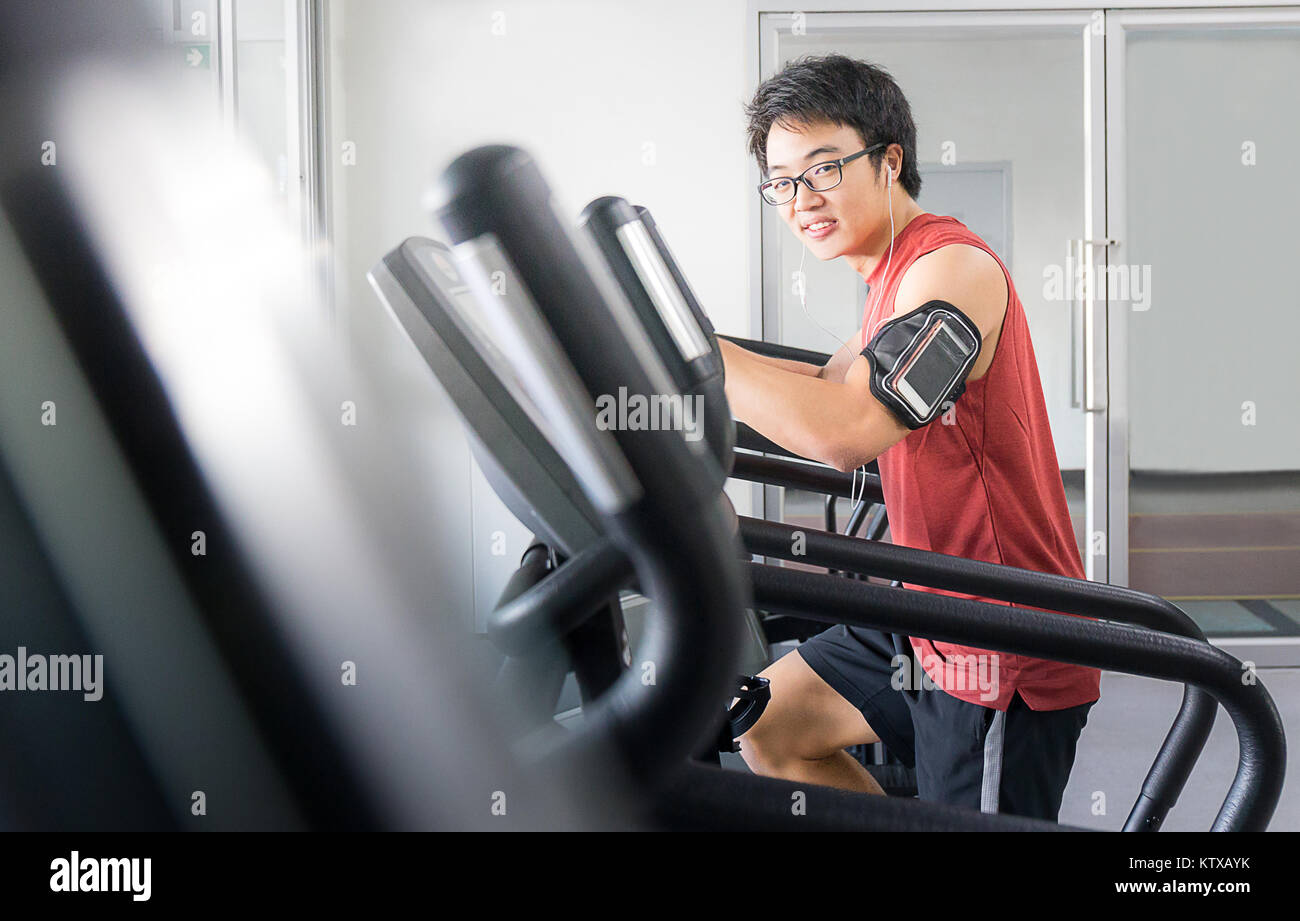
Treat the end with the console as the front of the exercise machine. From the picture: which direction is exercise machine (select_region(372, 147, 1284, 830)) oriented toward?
to the viewer's left

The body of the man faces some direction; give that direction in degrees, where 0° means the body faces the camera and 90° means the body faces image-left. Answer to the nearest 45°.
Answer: approximately 90°
